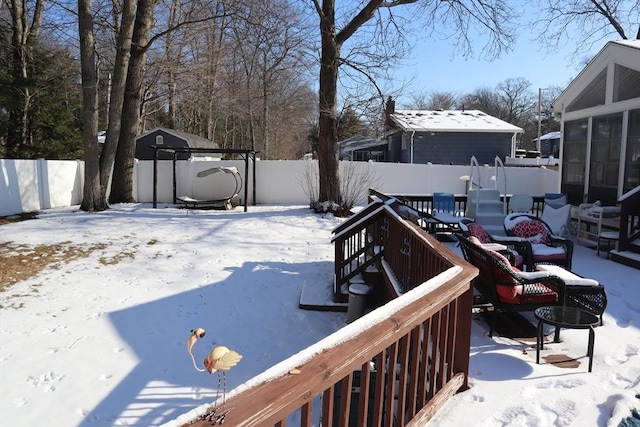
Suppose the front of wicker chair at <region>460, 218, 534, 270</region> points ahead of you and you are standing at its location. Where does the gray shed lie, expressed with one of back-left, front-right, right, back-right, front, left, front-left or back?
back

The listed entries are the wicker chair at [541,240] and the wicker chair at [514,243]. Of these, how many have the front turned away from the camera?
0

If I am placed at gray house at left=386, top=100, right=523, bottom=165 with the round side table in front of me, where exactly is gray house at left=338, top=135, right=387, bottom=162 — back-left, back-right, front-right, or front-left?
back-right

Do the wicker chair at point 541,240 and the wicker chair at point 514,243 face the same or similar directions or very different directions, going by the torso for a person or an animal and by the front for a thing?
same or similar directions

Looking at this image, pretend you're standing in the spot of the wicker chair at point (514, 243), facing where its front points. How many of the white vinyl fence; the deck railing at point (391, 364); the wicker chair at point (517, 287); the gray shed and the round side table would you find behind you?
2

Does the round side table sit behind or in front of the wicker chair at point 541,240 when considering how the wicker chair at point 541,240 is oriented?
in front

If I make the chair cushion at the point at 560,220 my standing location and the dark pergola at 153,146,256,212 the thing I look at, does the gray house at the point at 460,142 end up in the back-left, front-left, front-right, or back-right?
front-right

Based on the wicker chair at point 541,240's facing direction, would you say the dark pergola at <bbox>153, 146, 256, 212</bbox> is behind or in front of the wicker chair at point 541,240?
behind
